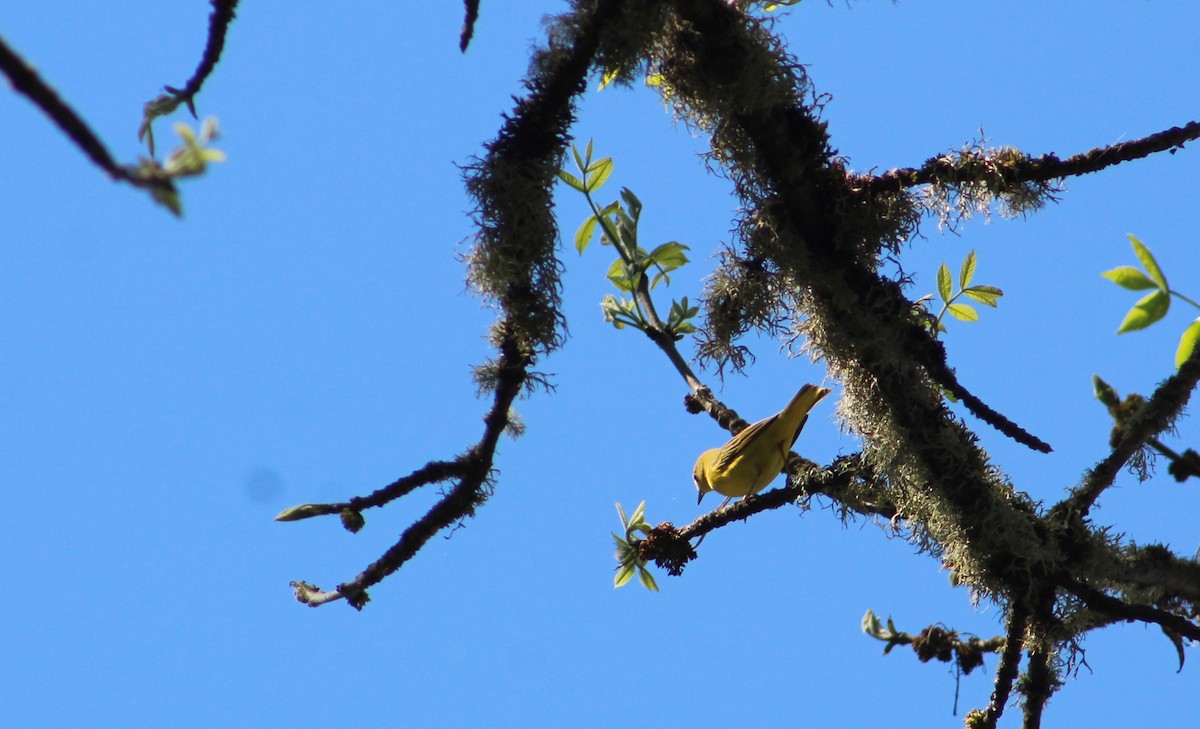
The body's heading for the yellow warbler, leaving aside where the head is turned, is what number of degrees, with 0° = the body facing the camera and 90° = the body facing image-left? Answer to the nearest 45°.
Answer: approximately 90°
